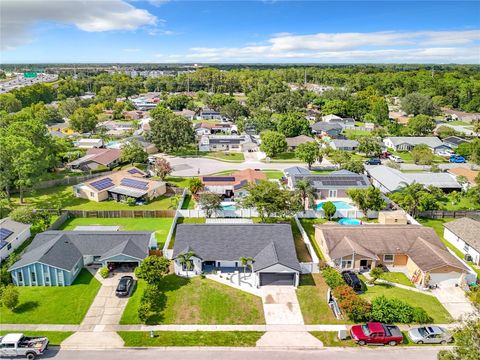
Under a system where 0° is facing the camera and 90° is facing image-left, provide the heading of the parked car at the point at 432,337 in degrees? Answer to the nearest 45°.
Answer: approximately 90°

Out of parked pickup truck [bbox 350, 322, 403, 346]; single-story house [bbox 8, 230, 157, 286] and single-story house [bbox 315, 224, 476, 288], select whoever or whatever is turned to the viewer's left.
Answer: the parked pickup truck

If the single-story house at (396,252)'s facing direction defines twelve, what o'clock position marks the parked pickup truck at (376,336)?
The parked pickup truck is roughly at 12 o'clock from the single-story house.

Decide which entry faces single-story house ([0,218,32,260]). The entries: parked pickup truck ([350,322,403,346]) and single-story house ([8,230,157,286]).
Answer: the parked pickup truck

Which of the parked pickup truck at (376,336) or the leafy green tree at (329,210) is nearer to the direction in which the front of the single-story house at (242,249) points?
the parked pickup truck

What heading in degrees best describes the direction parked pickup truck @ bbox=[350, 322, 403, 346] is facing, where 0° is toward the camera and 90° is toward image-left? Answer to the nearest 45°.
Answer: approximately 90°

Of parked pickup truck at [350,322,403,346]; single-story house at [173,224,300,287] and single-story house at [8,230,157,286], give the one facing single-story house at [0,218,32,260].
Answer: the parked pickup truck

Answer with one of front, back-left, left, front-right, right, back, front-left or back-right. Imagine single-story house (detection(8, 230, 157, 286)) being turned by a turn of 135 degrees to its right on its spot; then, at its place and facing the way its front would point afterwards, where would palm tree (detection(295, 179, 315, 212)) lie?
back-right

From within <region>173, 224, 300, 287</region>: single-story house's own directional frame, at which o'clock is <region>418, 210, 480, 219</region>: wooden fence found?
The wooden fence is roughly at 8 o'clock from the single-story house.

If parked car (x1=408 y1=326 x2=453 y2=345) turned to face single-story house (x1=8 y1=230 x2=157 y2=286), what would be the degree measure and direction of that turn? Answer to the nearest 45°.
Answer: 0° — it already faces it

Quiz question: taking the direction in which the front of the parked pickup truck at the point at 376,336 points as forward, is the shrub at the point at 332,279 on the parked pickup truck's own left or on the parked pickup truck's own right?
on the parked pickup truck's own right

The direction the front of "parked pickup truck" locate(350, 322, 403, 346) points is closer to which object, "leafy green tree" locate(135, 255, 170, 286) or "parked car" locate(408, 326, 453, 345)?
the leafy green tree

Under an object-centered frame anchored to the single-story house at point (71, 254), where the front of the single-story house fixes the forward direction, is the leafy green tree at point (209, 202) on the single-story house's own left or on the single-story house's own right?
on the single-story house's own left

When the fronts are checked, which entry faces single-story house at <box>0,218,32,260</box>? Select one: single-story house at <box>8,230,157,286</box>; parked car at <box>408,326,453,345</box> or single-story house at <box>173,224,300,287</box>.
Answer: the parked car
